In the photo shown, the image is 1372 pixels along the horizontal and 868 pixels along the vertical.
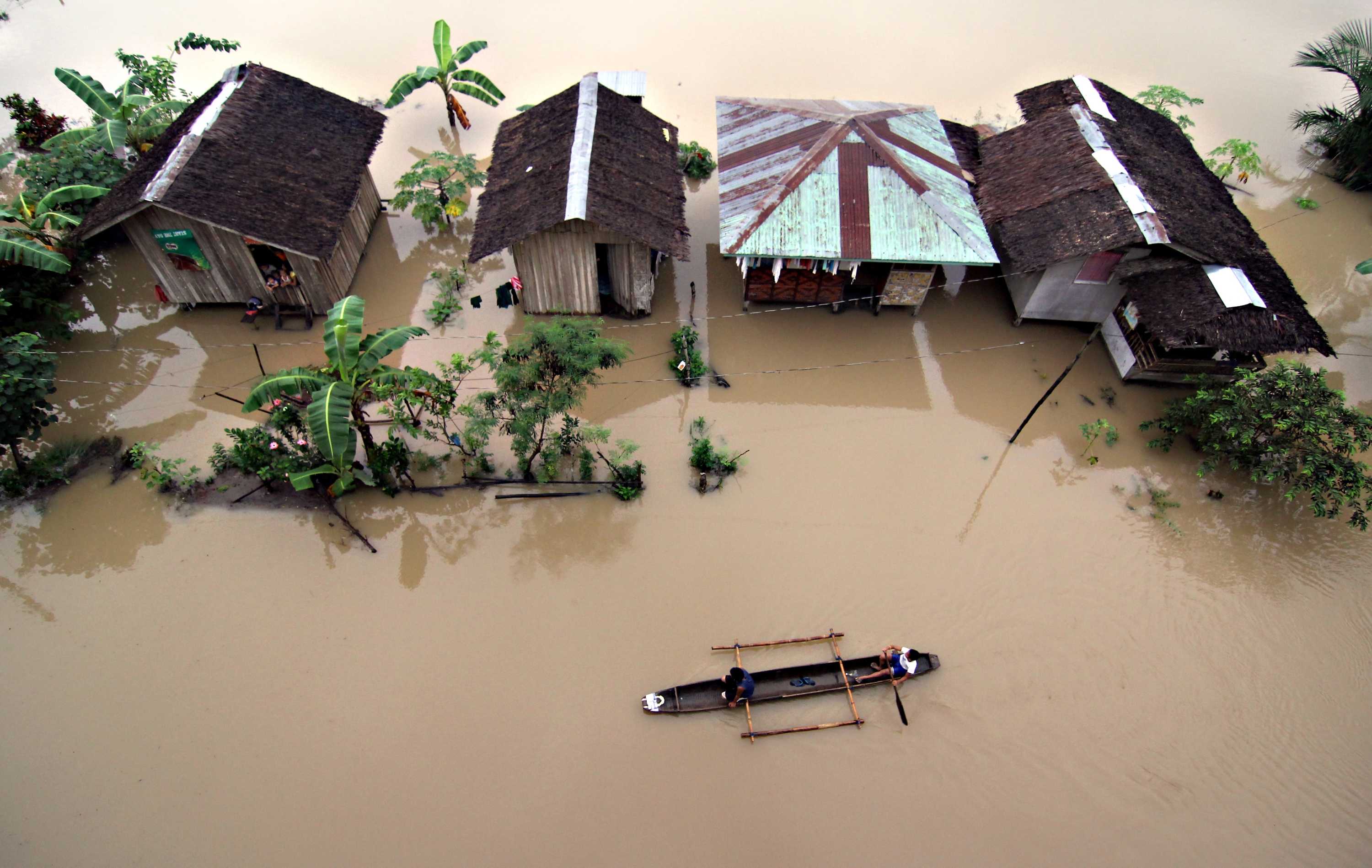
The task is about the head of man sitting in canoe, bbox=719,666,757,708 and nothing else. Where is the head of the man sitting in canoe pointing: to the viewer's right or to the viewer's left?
to the viewer's left

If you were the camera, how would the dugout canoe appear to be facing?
facing to the left of the viewer

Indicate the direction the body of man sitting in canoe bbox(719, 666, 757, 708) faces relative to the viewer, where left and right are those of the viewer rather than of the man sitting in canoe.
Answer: facing to the left of the viewer

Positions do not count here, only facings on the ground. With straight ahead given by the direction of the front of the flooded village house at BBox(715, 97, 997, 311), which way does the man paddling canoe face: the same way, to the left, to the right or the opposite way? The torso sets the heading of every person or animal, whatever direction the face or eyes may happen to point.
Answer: to the right

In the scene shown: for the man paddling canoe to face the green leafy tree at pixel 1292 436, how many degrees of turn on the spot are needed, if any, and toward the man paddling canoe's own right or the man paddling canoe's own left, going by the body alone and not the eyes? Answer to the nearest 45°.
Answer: approximately 180°

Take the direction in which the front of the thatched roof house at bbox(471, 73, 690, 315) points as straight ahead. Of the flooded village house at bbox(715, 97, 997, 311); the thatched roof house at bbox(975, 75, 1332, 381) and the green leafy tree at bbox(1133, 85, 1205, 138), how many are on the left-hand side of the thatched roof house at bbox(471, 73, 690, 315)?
3

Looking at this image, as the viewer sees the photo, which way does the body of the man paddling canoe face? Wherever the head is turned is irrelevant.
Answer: to the viewer's left

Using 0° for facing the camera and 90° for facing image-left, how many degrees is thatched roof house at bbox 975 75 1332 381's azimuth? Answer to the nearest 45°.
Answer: approximately 0°
